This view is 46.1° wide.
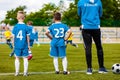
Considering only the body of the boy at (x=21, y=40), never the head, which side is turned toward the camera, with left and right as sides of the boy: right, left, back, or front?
back

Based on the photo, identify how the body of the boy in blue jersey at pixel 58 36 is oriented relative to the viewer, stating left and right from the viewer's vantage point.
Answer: facing away from the viewer

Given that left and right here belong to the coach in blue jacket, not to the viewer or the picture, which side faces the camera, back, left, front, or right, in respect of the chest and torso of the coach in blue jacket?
back

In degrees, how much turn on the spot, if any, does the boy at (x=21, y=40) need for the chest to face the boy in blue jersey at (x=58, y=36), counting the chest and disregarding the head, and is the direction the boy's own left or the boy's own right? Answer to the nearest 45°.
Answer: approximately 90° to the boy's own right

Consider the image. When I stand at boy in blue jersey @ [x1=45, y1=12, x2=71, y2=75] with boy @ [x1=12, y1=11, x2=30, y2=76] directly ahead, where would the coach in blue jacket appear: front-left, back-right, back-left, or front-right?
back-left

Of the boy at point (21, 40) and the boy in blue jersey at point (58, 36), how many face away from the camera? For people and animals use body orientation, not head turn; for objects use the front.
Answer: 2

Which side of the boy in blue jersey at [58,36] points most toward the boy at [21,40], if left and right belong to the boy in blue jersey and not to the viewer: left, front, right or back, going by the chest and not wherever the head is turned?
left

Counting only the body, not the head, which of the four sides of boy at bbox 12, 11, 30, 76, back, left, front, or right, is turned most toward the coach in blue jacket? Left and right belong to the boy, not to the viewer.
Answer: right
